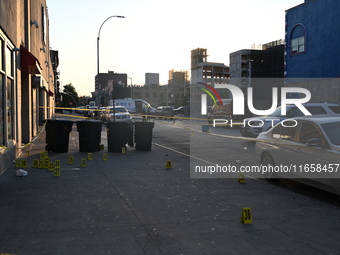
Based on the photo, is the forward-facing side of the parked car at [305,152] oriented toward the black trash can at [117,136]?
no

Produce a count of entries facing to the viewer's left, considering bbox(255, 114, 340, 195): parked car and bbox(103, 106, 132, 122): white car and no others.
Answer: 0

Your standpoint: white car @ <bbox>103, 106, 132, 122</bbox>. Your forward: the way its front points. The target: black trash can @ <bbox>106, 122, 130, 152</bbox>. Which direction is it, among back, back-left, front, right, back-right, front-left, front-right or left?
front-right

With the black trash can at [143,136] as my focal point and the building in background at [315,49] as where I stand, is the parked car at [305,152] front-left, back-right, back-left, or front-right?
front-left

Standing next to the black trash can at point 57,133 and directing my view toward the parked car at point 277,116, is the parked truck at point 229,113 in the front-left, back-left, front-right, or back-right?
front-left

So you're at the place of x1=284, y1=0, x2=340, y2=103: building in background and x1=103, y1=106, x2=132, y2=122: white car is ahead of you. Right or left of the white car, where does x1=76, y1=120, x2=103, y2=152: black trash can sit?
left
